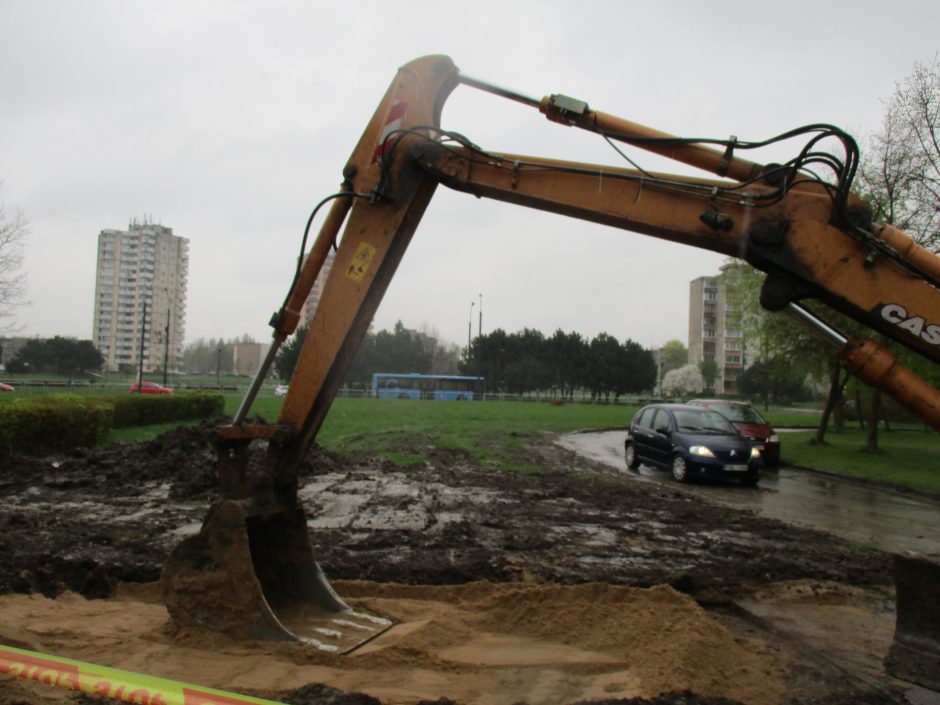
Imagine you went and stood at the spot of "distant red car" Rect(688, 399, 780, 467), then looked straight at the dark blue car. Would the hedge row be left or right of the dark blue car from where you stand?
right

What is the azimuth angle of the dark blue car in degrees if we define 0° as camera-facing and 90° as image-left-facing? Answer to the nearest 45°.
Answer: approximately 315°

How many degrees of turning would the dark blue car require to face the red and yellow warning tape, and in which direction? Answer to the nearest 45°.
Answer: approximately 45° to its right

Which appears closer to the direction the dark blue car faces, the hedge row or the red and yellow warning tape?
the red and yellow warning tape

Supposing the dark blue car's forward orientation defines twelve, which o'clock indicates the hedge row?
The hedge row is roughly at 4 o'clock from the dark blue car.

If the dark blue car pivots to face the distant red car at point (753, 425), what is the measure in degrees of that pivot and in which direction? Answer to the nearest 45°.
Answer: approximately 135° to its left

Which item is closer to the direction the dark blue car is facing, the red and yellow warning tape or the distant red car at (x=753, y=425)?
the red and yellow warning tape
